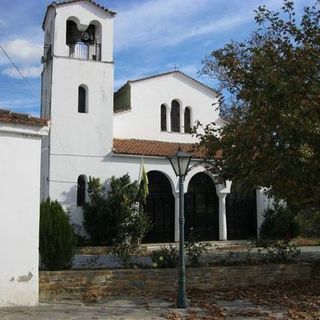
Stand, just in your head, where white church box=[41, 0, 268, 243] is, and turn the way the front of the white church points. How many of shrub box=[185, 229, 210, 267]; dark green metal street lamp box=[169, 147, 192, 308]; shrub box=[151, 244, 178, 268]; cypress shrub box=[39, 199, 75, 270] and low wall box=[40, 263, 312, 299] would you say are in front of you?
5

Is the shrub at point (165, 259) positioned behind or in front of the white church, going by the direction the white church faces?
in front

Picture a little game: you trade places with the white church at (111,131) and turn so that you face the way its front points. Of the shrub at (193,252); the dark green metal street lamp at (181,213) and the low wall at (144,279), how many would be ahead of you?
3

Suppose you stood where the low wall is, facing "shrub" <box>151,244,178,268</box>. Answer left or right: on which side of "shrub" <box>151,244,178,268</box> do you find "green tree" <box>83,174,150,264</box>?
left

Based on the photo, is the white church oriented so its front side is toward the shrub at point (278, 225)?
no

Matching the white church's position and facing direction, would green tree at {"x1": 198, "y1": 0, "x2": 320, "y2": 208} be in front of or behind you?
in front

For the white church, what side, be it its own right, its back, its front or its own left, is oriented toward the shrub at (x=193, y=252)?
front

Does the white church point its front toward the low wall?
yes

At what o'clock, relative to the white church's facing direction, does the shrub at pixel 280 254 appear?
The shrub is roughly at 11 o'clock from the white church.

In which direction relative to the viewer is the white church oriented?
toward the camera

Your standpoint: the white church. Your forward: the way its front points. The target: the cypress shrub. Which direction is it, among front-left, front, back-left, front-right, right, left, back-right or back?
front

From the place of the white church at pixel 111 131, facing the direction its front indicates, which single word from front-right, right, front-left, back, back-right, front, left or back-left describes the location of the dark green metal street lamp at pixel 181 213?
front
